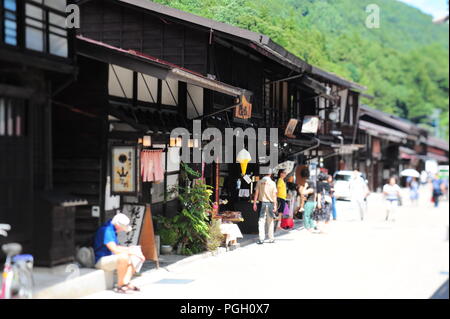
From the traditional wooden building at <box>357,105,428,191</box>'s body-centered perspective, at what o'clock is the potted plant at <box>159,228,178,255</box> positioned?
The potted plant is roughly at 2 o'clock from the traditional wooden building.

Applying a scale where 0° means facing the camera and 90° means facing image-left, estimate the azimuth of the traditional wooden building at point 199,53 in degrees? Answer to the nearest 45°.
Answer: approximately 315°

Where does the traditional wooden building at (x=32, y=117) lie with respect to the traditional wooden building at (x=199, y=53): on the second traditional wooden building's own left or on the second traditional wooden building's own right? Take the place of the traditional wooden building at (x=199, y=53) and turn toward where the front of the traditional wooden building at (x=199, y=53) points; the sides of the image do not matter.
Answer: on the second traditional wooden building's own right

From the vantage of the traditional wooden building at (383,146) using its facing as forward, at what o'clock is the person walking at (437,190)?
The person walking is roughly at 1 o'clock from the traditional wooden building.

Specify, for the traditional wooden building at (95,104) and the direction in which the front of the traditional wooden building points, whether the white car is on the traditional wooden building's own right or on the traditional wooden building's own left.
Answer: on the traditional wooden building's own left

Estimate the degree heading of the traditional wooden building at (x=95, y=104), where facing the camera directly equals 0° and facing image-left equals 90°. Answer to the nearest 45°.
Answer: approximately 315°

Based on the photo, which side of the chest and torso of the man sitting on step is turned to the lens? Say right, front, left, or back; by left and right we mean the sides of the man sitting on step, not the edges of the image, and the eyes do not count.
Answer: right

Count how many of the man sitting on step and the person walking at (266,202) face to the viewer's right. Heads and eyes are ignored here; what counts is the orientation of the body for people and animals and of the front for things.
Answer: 1

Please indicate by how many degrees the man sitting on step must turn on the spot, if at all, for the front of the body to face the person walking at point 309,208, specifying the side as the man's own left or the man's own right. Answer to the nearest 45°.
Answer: approximately 45° to the man's own left
